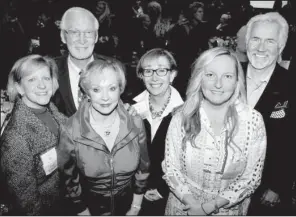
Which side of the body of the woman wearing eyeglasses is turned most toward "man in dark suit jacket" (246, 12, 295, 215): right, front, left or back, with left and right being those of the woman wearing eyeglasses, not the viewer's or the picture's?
left

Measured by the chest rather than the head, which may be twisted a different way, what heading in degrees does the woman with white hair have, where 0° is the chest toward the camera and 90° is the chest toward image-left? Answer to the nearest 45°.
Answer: approximately 0°

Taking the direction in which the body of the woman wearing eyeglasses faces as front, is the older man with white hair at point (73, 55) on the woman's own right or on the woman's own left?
on the woman's own right

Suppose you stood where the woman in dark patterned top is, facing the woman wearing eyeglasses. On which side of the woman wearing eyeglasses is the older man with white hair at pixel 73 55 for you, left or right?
left

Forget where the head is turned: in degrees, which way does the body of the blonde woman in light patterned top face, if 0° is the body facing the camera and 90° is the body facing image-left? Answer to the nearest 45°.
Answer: approximately 0°
